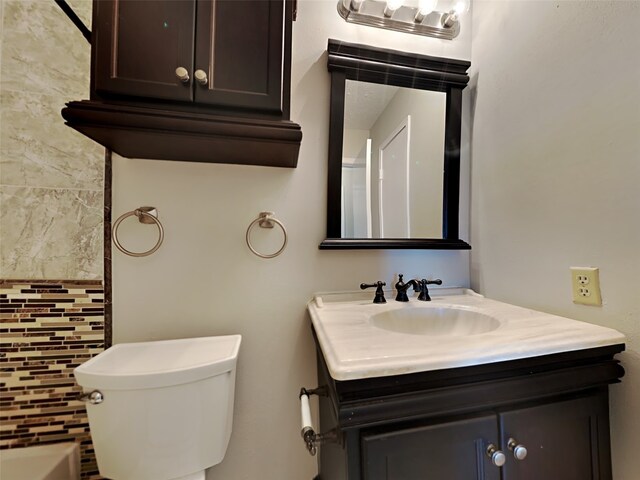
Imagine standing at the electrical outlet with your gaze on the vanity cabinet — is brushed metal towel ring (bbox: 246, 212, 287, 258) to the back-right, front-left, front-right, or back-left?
front-right

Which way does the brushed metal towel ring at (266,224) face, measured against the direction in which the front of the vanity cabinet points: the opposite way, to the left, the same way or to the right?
the same way

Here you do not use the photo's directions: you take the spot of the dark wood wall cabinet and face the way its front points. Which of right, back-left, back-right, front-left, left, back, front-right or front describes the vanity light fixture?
left

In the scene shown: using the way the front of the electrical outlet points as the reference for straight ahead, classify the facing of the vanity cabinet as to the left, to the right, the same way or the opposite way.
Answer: to the left

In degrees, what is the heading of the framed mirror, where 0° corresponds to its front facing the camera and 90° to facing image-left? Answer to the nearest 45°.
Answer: approximately 315°

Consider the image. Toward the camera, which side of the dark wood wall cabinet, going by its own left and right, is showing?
front

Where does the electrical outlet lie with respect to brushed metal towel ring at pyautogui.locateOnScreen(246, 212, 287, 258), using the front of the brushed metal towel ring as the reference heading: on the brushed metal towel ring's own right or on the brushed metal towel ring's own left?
on the brushed metal towel ring's own left

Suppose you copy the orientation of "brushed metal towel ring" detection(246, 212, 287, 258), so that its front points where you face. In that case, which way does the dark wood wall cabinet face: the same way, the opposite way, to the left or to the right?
the same way

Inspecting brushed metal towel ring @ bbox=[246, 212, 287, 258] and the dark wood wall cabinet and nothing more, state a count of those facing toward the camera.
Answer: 2

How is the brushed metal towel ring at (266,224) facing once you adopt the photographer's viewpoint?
facing the viewer

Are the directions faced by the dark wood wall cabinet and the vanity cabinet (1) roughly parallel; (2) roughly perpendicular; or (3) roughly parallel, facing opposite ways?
roughly parallel

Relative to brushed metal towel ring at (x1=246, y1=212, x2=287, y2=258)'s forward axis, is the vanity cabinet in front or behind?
in front

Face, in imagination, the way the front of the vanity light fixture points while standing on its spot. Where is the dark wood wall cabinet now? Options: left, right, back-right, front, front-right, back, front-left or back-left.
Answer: right
